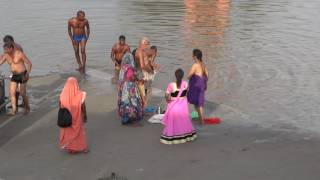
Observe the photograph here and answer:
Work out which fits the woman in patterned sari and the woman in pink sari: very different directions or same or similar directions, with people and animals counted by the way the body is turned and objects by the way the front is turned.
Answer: same or similar directions

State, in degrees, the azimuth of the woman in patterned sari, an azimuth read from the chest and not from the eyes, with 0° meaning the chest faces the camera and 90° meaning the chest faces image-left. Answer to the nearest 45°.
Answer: approximately 180°

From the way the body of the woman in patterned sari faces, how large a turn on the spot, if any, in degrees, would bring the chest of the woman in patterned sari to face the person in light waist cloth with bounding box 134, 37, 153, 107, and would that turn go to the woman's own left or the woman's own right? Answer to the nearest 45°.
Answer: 0° — they already face them

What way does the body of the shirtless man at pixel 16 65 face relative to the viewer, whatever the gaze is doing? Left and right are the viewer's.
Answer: facing the viewer and to the left of the viewer

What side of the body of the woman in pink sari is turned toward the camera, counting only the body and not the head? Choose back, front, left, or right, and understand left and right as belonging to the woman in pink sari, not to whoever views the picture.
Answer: back

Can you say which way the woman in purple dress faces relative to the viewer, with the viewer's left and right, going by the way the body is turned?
facing away from the viewer and to the left of the viewer

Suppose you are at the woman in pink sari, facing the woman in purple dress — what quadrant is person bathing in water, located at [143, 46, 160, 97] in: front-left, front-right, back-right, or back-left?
front-left

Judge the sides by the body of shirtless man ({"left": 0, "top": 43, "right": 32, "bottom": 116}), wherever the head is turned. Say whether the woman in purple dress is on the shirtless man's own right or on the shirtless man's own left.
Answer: on the shirtless man's own left

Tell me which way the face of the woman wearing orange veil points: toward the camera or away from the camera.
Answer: away from the camera

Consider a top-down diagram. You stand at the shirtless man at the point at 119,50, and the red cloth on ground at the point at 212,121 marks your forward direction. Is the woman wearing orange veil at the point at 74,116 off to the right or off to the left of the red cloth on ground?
right

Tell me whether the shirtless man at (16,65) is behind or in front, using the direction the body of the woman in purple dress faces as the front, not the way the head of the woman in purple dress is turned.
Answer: in front
